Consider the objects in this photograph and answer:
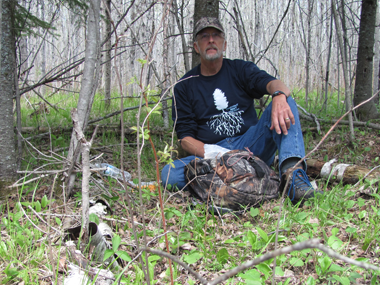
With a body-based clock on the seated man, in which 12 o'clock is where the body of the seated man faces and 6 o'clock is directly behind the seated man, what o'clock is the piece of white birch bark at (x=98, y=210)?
The piece of white birch bark is roughly at 1 o'clock from the seated man.

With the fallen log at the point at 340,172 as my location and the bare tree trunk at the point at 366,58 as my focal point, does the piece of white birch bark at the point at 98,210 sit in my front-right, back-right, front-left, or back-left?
back-left

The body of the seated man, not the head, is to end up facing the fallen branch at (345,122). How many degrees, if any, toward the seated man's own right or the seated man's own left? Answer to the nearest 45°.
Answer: approximately 135° to the seated man's own left

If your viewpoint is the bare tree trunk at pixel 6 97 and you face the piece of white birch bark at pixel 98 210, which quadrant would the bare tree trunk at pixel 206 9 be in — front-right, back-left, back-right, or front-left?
front-left

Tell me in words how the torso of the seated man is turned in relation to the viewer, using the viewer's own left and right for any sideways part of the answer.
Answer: facing the viewer

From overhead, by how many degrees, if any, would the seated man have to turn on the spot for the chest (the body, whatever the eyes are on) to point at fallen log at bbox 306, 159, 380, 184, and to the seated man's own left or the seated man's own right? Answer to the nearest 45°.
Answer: approximately 90° to the seated man's own left

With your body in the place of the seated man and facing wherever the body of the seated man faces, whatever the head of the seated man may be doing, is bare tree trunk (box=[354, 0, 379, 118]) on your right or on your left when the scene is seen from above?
on your left

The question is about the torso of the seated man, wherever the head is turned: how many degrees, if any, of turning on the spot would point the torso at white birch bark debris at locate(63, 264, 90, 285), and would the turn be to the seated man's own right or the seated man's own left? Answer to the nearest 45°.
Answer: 0° — they already face it

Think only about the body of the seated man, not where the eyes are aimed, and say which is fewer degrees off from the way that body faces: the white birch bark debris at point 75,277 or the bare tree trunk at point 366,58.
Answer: the white birch bark debris
